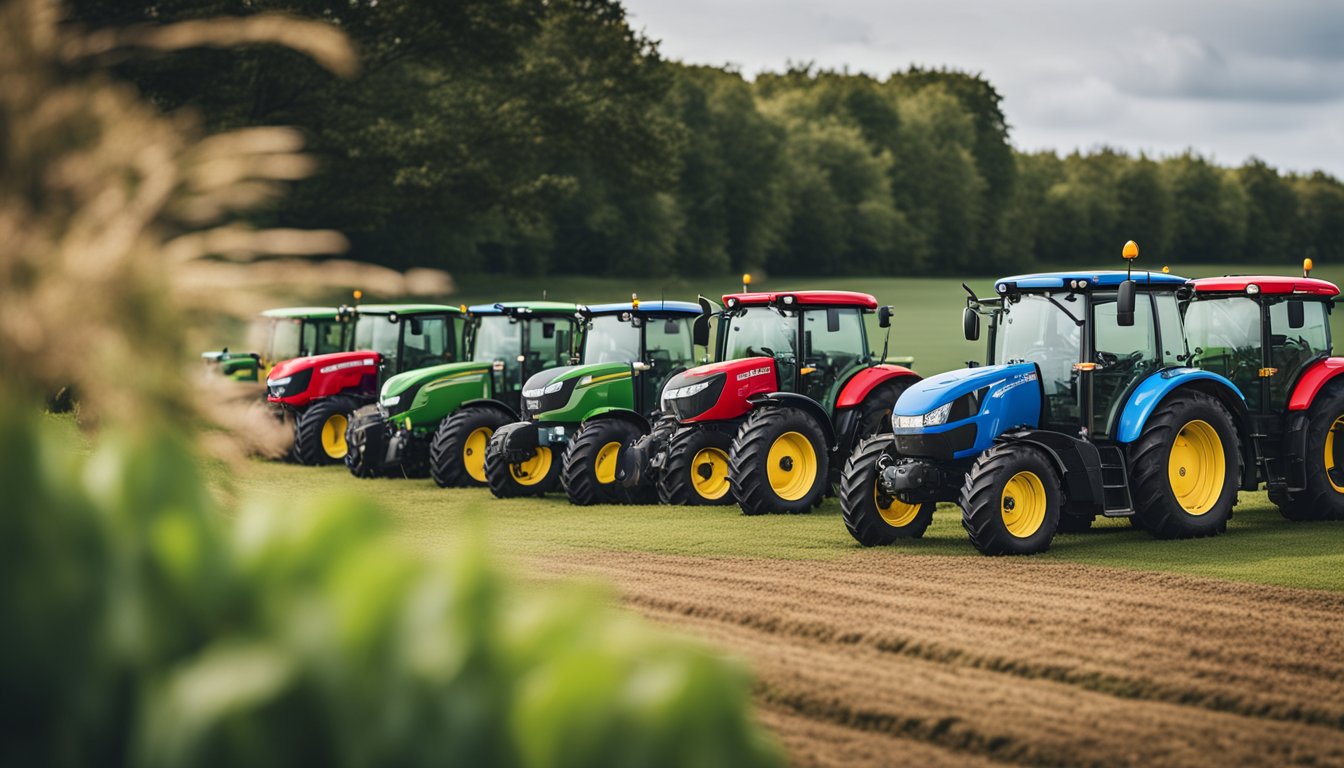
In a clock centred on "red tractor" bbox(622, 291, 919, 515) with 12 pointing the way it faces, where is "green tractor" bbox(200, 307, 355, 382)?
The green tractor is roughly at 3 o'clock from the red tractor.

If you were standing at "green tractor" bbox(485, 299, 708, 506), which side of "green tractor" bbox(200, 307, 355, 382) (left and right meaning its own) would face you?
left

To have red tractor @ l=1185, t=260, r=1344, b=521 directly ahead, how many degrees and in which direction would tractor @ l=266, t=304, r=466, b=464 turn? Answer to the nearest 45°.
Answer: approximately 90° to its left

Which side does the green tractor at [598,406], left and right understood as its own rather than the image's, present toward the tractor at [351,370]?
right

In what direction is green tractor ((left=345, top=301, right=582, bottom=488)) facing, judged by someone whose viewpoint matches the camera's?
facing the viewer and to the left of the viewer

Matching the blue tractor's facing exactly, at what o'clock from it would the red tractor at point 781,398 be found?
The red tractor is roughly at 3 o'clock from the blue tractor.

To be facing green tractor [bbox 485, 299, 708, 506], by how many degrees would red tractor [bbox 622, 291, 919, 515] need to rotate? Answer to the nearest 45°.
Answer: approximately 90° to its right
